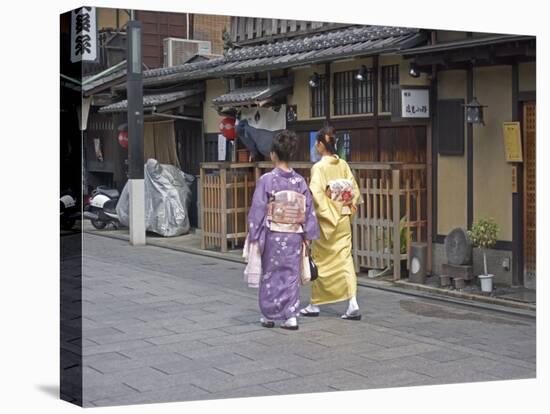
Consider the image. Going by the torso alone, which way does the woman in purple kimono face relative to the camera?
away from the camera

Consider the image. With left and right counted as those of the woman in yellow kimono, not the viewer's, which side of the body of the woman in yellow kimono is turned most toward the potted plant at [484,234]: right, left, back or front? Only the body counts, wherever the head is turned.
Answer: right

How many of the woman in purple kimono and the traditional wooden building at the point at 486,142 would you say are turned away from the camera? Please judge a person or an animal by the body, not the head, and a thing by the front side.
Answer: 1

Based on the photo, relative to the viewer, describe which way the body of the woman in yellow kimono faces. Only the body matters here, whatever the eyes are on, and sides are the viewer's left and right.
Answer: facing away from the viewer and to the left of the viewer

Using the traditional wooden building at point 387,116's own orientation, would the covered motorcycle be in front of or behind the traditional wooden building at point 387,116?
in front

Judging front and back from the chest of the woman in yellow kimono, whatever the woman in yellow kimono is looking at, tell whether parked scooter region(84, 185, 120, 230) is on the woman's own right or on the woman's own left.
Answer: on the woman's own left

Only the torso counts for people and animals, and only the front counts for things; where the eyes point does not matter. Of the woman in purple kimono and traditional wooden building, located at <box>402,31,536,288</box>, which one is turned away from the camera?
the woman in purple kimono

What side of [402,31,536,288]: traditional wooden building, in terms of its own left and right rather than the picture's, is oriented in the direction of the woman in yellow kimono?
front

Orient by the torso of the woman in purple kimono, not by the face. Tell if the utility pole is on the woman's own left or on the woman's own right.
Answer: on the woman's own left

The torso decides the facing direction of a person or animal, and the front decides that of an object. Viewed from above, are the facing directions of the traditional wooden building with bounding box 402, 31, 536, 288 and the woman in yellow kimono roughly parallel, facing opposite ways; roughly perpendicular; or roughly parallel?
roughly perpendicular
